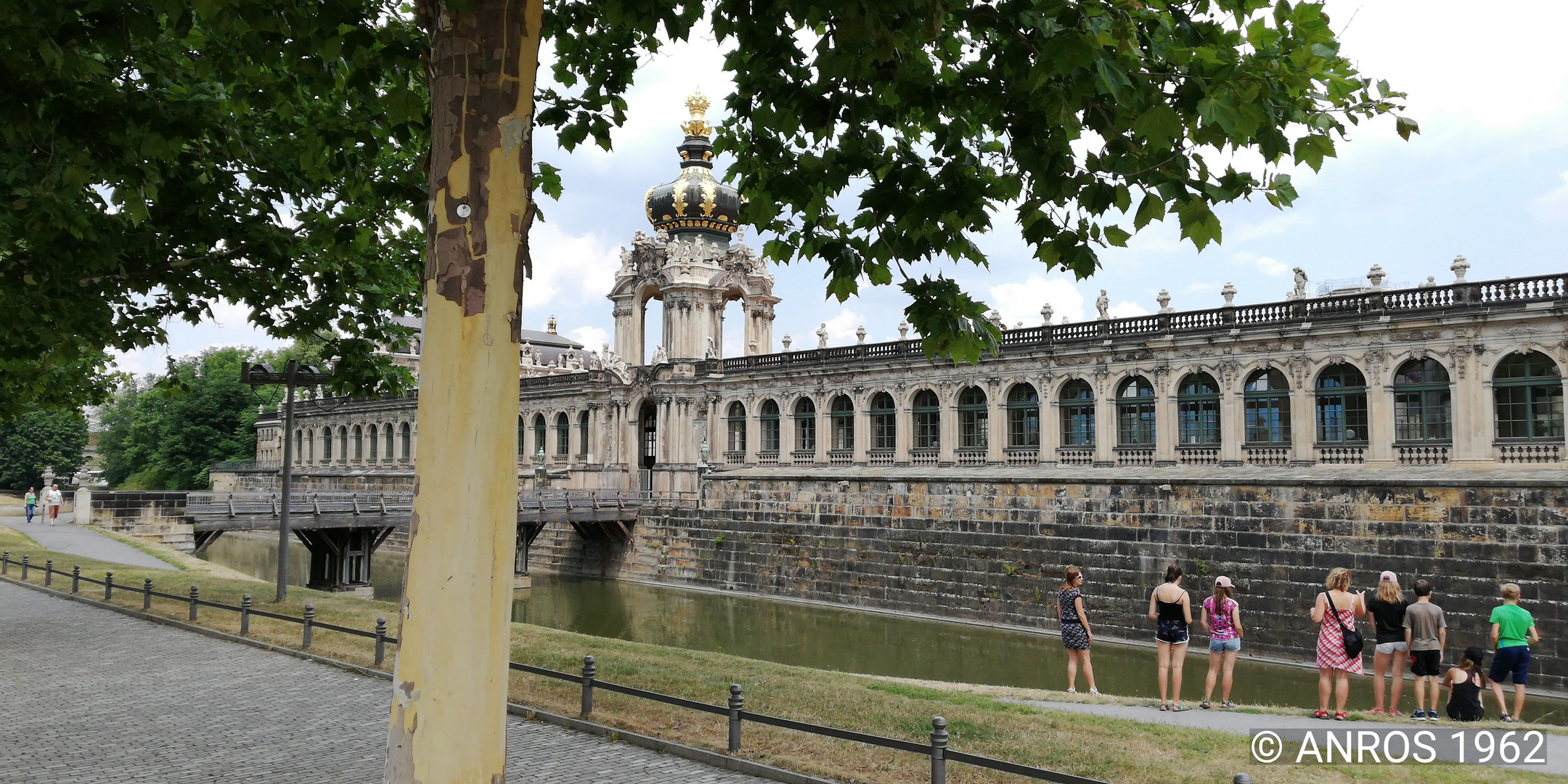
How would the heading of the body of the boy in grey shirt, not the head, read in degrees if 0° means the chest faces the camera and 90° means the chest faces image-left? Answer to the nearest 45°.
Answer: approximately 180°

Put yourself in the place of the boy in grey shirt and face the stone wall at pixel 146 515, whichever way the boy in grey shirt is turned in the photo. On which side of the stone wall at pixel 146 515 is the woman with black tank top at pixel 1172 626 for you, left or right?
left

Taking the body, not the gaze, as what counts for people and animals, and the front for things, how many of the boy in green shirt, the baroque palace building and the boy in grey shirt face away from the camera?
2

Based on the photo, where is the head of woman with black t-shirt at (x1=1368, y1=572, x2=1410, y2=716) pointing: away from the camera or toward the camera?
away from the camera

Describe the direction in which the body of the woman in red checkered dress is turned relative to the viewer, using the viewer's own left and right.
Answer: facing away from the viewer

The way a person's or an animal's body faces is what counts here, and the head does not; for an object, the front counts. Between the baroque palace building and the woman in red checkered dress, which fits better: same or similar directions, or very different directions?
very different directions

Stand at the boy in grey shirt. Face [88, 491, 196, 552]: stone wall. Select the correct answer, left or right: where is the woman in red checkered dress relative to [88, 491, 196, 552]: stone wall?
left

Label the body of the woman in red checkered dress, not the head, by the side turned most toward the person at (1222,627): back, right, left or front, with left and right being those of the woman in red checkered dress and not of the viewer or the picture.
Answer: left

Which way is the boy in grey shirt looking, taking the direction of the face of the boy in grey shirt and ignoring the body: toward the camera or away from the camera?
away from the camera

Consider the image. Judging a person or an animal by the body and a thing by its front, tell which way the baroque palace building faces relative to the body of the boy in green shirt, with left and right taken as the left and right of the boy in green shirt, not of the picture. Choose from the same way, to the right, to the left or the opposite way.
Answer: the opposite way

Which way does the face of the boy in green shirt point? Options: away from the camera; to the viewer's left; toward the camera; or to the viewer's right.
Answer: away from the camera

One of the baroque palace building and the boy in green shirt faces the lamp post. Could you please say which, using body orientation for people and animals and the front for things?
the baroque palace building
